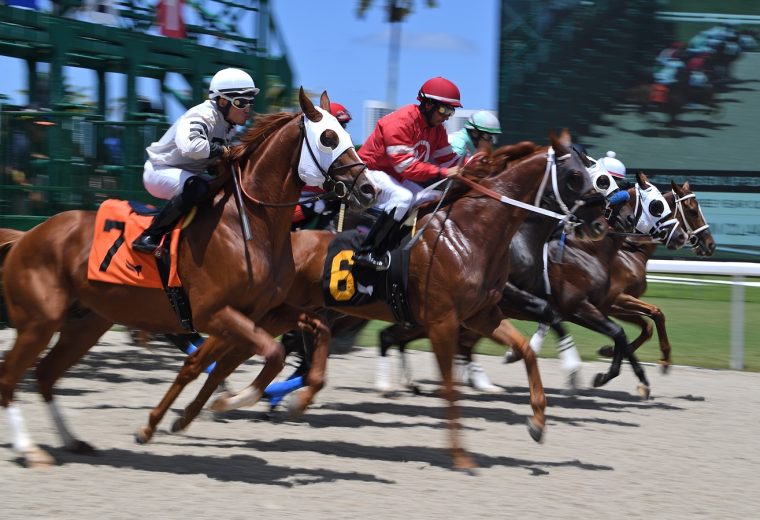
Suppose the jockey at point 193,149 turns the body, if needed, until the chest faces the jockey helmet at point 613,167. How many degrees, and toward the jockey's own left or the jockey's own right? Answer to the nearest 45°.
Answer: approximately 45° to the jockey's own left

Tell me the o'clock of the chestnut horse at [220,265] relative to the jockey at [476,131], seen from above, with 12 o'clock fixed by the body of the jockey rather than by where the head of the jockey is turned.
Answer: The chestnut horse is roughly at 4 o'clock from the jockey.

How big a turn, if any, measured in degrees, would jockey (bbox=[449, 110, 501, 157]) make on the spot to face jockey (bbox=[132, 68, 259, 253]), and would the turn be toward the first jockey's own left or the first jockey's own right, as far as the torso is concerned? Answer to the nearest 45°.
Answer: approximately 135° to the first jockey's own right

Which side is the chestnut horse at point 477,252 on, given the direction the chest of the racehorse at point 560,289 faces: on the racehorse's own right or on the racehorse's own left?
on the racehorse's own right

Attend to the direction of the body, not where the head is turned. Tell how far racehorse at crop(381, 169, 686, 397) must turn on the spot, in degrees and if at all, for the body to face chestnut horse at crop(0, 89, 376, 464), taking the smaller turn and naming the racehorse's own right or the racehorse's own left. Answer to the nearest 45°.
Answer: approximately 135° to the racehorse's own right

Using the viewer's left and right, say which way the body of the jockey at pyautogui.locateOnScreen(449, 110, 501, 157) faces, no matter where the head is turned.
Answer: facing to the right of the viewer

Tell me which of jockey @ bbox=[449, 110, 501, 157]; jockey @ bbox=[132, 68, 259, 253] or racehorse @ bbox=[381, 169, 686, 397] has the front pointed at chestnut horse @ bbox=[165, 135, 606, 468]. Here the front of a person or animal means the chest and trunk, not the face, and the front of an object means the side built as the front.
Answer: jockey @ bbox=[132, 68, 259, 253]

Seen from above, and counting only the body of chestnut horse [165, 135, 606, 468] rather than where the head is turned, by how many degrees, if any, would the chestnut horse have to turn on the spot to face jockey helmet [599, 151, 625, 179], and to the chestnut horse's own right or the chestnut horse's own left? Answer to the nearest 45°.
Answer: approximately 90° to the chestnut horse's own left

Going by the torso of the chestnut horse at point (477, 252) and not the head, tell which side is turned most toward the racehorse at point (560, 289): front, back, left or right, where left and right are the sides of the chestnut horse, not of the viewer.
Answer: left

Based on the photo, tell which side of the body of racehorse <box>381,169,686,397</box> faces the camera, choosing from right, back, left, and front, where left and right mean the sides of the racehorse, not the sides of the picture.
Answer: right

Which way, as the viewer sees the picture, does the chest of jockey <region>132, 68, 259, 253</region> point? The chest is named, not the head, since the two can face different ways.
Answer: to the viewer's right

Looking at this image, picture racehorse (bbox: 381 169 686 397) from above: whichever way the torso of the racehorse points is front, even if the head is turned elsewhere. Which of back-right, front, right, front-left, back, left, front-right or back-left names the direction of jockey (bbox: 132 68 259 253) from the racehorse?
back-right

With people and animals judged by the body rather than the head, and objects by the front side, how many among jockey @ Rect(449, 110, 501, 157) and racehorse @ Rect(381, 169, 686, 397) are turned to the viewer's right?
2
